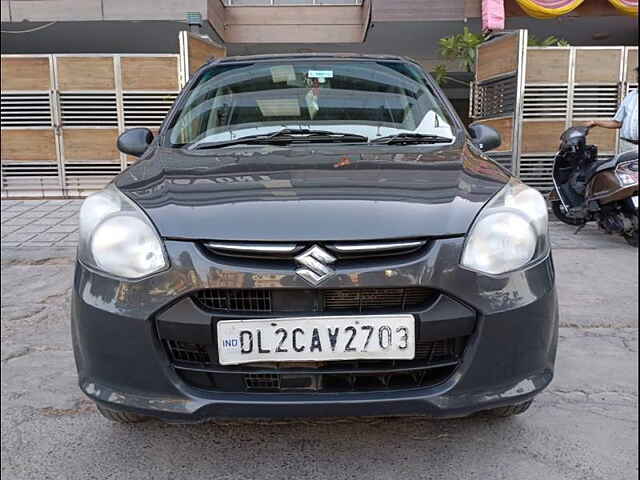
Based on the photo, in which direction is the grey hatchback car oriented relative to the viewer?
toward the camera

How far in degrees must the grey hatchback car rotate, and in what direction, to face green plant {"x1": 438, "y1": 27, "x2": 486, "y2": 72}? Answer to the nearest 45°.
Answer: approximately 180°

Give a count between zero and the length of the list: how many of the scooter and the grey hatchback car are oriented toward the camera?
1

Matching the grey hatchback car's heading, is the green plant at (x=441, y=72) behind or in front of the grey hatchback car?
behind
